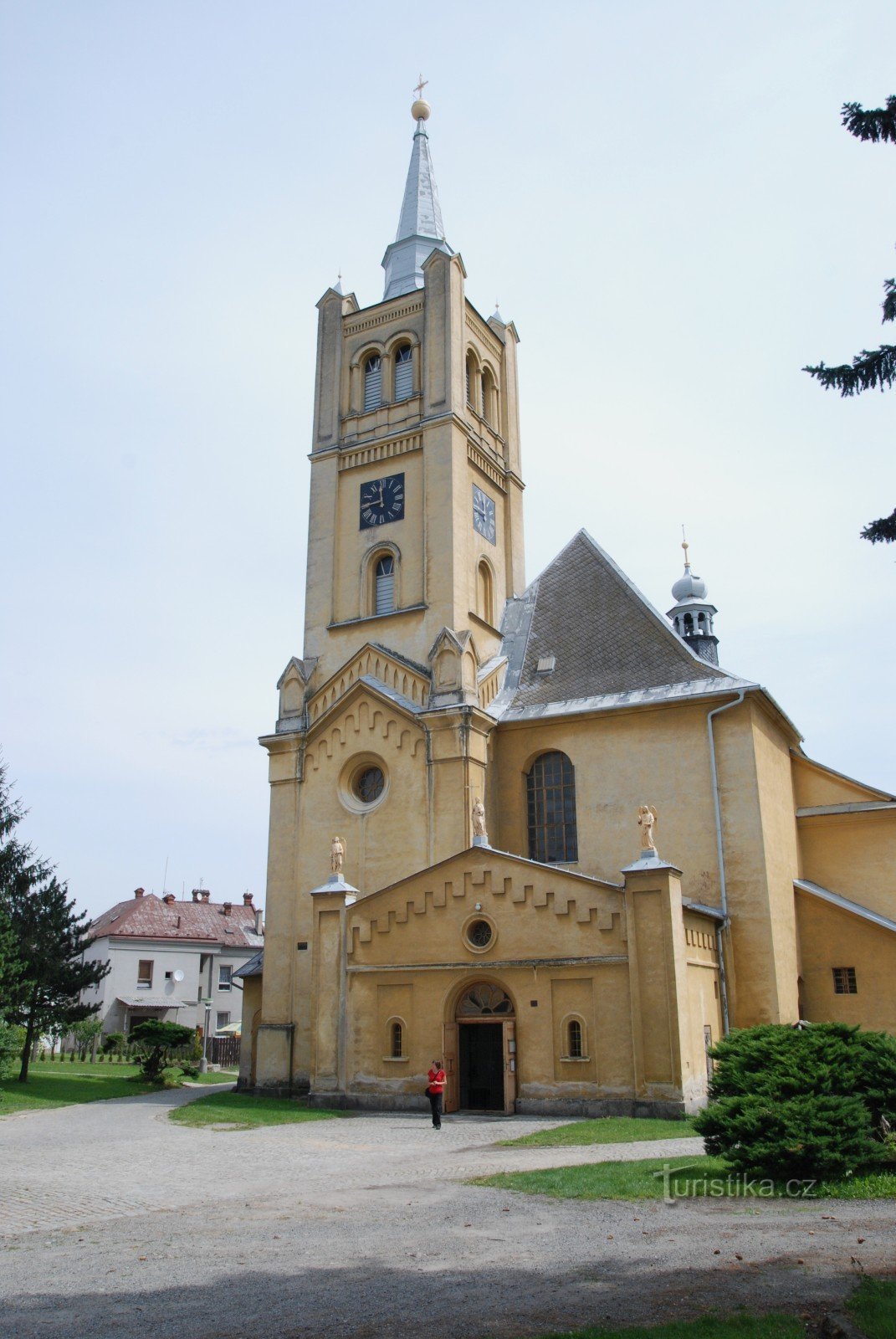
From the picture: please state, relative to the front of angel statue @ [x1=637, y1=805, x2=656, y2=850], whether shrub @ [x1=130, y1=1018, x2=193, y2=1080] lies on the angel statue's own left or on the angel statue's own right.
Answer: on the angel statue's own right

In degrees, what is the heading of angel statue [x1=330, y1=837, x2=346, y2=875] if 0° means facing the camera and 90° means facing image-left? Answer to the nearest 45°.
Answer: approximately 0°

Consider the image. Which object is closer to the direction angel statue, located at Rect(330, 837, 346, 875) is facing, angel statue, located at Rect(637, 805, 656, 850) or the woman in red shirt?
the woman in red shirt

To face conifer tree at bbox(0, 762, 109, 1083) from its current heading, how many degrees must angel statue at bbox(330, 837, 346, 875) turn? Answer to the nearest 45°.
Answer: approximately 135° to its right

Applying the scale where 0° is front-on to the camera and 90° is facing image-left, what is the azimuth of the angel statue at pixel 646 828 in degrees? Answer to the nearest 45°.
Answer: approximately 0°

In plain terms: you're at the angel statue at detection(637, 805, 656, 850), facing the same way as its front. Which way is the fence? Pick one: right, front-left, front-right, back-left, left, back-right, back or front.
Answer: back-right

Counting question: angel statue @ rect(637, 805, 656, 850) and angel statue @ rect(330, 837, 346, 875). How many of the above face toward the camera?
2

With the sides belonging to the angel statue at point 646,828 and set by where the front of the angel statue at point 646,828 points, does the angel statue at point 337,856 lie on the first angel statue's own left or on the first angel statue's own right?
on the first angel statue's own right
